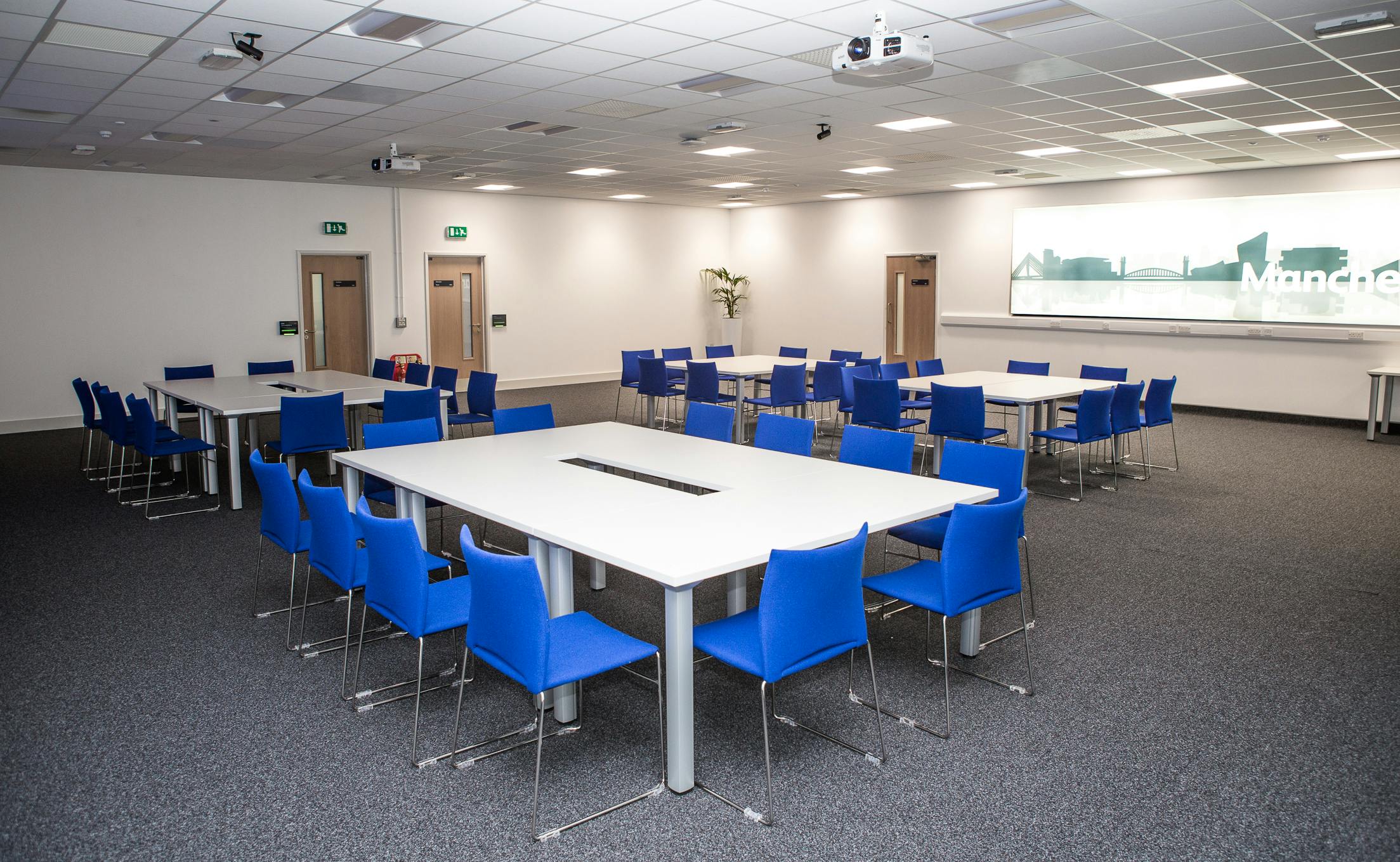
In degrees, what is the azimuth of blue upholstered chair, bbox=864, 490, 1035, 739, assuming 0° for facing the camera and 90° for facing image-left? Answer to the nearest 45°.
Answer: approximately 135°

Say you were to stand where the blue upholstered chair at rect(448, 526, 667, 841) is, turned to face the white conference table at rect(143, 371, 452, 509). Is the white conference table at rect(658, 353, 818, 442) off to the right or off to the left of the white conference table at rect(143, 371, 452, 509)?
right

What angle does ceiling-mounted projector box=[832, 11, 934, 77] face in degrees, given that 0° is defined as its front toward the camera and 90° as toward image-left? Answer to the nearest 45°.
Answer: approximately 45°

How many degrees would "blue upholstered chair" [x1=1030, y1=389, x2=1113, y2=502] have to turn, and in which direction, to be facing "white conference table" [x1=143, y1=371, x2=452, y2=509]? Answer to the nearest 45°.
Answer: approximately 45° to its left

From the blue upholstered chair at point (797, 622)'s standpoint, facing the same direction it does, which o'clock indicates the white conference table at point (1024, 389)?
The white conference table is roughly at 2 o'clock from the blue upholstered chair.

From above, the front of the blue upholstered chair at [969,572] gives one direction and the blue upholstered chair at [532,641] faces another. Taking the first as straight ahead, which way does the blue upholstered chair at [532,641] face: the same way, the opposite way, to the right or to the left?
to the right

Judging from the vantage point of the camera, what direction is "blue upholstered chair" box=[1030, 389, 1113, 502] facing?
facing away from the viewer and to the left of the viewer

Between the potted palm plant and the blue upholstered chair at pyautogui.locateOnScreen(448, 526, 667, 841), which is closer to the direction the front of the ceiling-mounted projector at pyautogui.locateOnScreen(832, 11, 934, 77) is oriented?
the blue upholstered chair

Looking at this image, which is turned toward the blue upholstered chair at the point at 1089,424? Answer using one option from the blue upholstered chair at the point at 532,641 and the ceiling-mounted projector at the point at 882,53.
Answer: the blue upholstered chair at the point at 532,641
